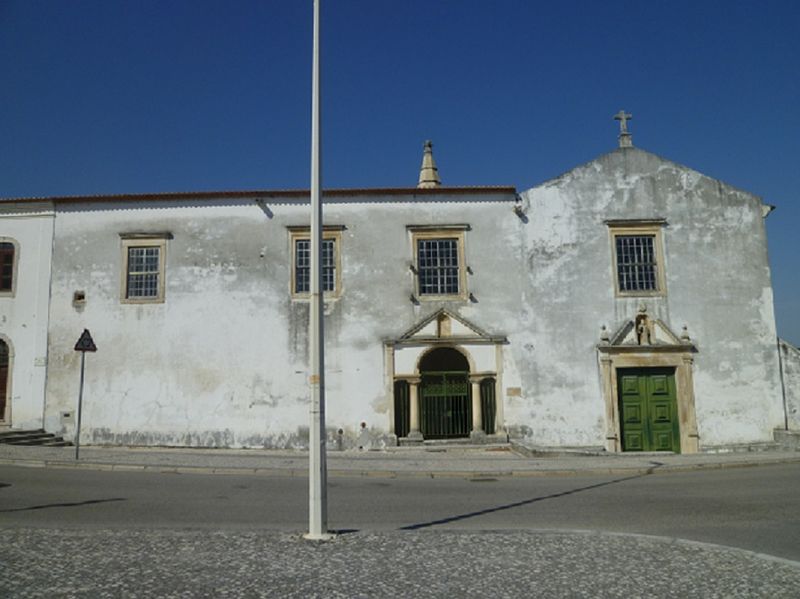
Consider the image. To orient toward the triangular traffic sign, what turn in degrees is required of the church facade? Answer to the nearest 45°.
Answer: approximately 45° to its right

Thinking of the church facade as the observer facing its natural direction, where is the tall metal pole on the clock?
The tall metal pole is roughly at 12 o'clock from the church facade.

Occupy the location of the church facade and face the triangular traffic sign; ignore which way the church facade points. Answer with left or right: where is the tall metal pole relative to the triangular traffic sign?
left

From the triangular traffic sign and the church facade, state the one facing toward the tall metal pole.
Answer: the church facade

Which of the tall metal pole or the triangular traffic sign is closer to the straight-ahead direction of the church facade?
the tall metal pole
